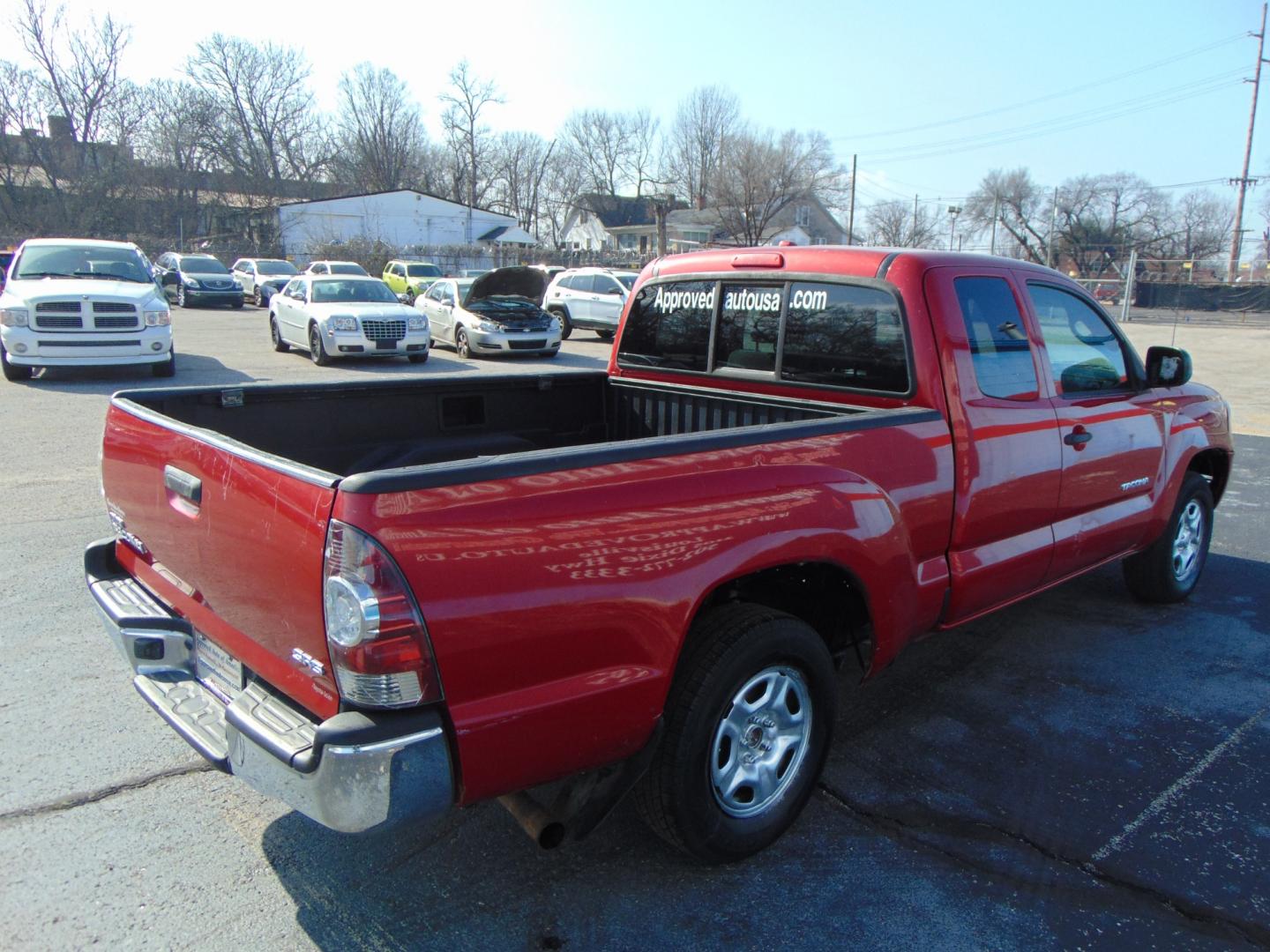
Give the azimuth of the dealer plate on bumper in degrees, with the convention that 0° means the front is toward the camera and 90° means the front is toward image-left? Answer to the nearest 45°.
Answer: approximately 45°

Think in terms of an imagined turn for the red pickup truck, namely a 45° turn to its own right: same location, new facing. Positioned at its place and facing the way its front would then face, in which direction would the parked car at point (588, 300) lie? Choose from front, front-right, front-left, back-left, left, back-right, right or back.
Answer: left

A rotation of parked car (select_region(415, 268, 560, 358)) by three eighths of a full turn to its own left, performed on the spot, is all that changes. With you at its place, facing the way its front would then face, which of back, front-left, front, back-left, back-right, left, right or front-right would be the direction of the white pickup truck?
back-left

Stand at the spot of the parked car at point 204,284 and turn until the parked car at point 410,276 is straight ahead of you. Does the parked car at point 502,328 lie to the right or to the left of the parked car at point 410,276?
right

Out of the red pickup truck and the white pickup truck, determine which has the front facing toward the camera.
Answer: the white pickup truck

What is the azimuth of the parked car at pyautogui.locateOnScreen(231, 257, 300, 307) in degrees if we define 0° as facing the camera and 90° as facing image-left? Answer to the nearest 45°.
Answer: approximately 315°

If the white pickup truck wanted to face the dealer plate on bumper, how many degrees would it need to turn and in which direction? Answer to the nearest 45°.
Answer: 0° — it already faces it

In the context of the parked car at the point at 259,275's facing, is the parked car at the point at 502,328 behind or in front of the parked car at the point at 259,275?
in front

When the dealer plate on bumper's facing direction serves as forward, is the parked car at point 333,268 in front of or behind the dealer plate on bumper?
behind

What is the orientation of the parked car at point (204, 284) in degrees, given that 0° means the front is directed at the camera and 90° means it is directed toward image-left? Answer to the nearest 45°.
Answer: approximately 315°

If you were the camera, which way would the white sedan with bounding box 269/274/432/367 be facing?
facing the viewer and to the right of the viewer

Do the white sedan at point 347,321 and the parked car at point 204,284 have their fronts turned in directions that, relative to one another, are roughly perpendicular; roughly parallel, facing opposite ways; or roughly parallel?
roughly parallel

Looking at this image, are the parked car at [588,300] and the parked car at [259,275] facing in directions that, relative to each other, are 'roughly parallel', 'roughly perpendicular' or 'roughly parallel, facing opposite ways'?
roughly parallel

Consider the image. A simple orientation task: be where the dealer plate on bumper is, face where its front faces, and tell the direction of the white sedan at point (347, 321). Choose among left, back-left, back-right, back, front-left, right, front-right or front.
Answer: back-right

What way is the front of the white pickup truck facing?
toward the camera

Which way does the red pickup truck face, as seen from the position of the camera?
facing away from the viewer and to the right of the viewer

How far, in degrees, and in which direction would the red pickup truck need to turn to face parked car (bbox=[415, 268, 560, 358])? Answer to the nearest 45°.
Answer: approximately 45° to its left
